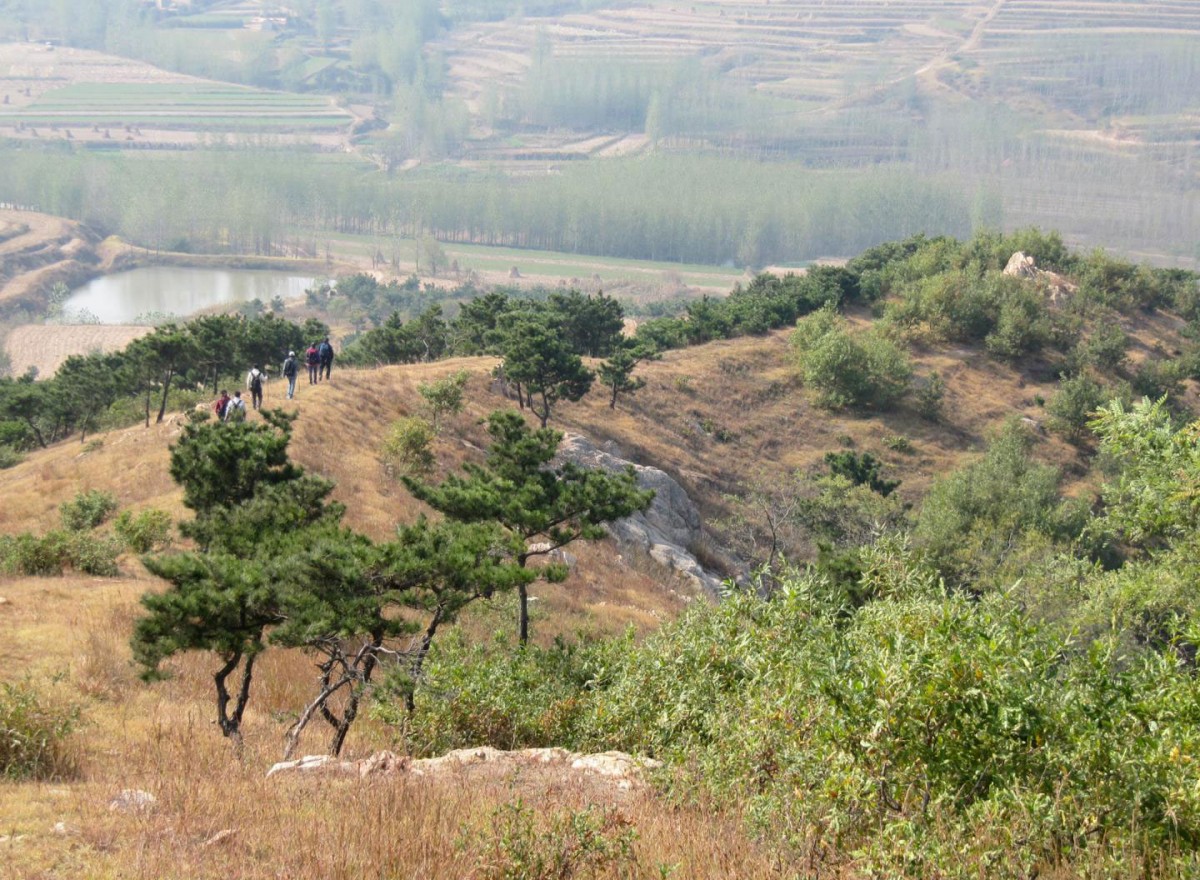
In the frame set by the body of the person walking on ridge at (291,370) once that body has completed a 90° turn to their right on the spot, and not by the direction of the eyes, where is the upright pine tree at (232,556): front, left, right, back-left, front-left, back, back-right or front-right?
right

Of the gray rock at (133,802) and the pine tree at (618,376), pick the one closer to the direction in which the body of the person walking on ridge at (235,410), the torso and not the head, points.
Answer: the pine tree

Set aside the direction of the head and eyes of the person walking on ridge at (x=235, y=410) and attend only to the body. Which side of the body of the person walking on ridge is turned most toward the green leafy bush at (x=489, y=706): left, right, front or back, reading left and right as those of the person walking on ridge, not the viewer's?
back

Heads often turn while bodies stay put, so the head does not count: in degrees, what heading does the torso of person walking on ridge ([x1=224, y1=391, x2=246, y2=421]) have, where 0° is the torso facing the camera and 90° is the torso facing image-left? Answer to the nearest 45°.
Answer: approximately 180°

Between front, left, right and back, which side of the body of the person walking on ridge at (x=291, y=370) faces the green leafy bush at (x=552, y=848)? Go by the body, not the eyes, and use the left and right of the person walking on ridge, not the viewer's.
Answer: back

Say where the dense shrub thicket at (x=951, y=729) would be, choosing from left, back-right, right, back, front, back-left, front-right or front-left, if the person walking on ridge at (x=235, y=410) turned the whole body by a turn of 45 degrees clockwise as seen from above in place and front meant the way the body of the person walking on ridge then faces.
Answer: back-right

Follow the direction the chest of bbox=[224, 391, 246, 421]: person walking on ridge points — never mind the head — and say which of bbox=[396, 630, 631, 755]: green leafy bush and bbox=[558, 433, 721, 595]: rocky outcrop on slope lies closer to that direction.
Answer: the rocky outcrop on slope

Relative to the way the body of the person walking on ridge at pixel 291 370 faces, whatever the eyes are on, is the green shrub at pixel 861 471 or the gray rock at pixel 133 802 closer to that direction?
the green shrub

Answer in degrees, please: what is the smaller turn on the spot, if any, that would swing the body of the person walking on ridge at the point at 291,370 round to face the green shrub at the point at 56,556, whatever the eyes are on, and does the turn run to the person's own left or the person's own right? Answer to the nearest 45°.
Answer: approximately 180°

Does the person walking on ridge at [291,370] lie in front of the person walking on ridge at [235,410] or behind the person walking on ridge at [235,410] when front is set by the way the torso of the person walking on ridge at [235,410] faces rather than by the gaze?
in front

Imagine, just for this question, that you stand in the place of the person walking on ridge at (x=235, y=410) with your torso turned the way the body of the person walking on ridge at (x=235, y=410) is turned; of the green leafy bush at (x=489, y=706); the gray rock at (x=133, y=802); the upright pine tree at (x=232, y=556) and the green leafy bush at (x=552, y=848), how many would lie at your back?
4

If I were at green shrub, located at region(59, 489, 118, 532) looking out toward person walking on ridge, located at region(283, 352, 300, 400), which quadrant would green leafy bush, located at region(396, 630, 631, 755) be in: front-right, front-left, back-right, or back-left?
back-right

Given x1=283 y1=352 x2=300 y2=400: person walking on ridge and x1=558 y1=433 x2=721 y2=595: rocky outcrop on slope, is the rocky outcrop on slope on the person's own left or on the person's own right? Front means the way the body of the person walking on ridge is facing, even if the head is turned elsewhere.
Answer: on the person's own right

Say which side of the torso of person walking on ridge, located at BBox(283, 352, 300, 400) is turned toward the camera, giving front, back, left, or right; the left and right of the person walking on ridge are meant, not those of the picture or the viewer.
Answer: back
